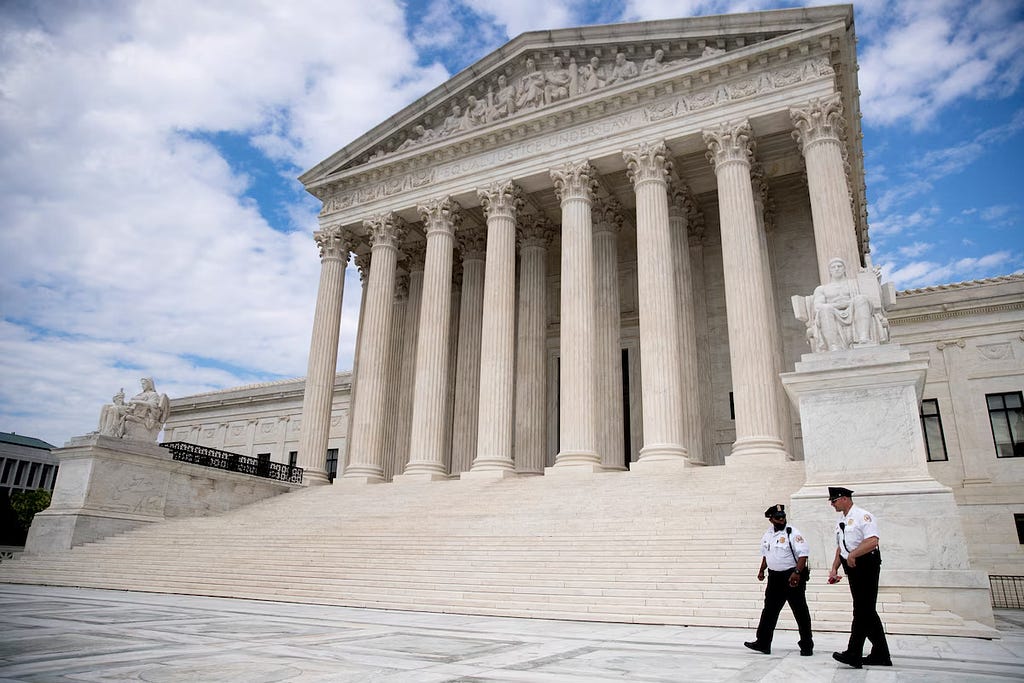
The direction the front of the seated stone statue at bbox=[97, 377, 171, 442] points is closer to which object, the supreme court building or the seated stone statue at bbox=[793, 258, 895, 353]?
the seated stone statue

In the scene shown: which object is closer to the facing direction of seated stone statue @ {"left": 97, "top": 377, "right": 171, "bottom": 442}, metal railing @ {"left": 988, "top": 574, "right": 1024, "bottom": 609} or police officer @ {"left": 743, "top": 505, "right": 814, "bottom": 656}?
the police officer

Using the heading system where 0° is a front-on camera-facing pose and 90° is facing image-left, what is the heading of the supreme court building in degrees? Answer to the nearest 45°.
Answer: approximately 45°

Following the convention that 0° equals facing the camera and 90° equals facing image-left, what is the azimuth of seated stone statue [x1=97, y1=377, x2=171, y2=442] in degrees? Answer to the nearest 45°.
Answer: approximately 45°
